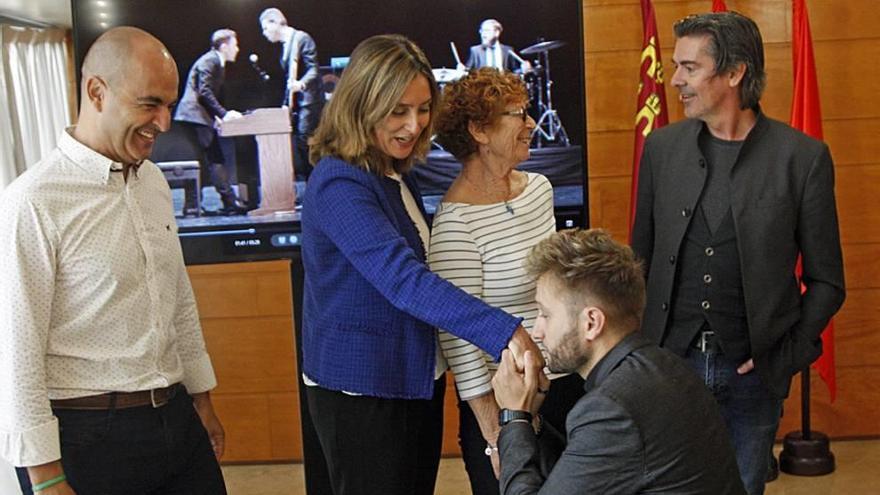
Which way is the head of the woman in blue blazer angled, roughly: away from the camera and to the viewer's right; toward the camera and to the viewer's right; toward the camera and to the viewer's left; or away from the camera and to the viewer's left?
toward the camera and to the viewer's right

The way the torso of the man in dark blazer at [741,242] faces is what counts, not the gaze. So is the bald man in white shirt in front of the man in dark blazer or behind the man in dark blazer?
in front

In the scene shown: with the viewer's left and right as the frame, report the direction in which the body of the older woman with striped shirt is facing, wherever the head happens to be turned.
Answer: facing the viewer and to the right of the viewer

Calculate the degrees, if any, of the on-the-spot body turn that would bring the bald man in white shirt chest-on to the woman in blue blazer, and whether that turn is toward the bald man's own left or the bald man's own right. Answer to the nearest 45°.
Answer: approximately 45° to the bald man's own left

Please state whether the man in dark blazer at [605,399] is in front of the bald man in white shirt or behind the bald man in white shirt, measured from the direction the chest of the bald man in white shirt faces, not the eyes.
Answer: in front

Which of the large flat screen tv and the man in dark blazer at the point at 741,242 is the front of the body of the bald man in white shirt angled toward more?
the man in dark blazer

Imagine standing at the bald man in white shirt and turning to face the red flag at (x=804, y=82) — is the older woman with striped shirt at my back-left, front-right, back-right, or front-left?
front-right

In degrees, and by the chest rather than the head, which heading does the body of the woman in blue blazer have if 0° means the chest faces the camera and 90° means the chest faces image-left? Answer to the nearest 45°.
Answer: approximately 315°

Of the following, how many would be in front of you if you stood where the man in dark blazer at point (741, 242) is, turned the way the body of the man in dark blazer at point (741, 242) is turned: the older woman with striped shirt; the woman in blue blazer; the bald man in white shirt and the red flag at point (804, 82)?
3

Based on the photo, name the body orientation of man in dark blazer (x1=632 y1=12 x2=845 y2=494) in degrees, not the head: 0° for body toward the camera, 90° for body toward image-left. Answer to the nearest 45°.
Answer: approximately 45°

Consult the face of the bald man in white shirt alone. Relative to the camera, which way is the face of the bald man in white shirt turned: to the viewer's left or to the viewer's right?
to the viewer's right

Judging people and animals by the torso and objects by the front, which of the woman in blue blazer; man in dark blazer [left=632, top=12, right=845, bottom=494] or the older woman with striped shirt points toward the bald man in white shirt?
the man in dark blazer

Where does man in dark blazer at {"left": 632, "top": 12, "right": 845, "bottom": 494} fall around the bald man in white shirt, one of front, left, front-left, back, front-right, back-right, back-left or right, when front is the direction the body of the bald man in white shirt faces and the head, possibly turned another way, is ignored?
front-left

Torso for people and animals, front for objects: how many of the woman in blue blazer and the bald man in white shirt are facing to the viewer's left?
0

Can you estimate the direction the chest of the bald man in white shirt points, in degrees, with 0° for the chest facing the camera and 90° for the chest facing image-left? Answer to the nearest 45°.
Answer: approximately 315°

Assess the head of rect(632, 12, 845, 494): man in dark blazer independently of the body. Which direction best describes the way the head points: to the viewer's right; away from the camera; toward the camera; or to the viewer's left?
to the viewer's left

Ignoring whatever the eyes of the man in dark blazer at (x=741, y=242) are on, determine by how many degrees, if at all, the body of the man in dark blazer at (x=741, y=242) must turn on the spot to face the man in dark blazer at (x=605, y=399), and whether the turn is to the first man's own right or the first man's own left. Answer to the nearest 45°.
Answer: approximately 45° to the first man's own left

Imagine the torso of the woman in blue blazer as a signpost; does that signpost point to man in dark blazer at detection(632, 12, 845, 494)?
no
